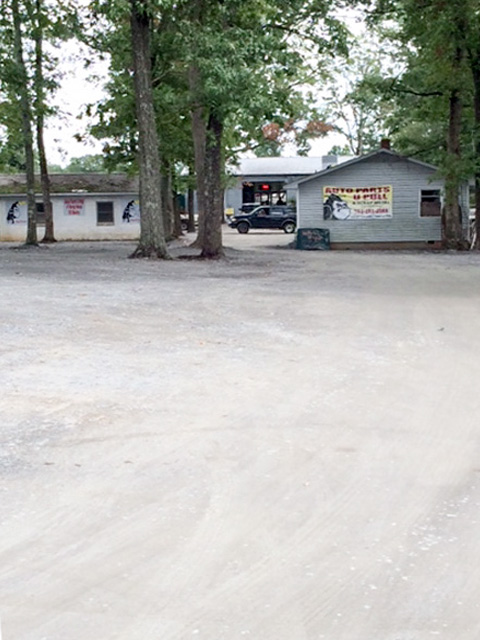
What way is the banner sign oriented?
toward the camera

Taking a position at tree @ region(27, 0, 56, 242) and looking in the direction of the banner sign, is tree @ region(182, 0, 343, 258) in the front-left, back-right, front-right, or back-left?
front-right

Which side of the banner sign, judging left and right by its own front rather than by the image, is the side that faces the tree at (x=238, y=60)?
right

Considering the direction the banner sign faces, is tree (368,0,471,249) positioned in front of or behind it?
in front

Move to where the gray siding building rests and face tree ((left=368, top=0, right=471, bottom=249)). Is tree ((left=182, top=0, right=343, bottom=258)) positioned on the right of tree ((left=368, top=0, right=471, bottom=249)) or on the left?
right

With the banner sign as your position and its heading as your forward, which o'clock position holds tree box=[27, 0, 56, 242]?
The tree is roughly at 2 o'clock from the banner sign.

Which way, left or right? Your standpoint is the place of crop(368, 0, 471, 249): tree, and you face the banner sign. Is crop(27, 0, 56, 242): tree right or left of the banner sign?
left
